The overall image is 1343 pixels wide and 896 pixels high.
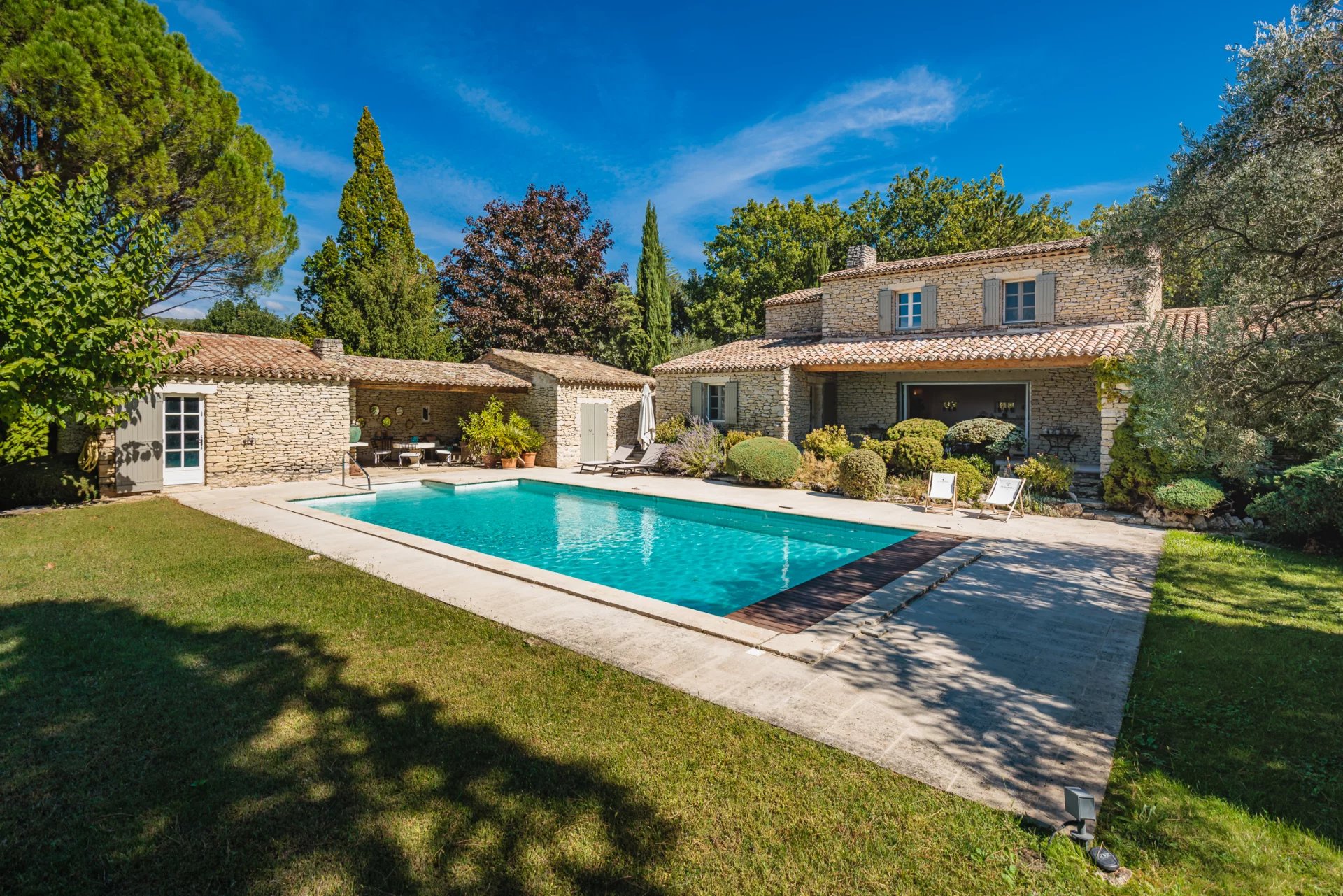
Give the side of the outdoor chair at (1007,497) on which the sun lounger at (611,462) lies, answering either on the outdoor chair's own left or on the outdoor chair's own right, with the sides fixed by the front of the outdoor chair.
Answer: on the outdoor chair's own right

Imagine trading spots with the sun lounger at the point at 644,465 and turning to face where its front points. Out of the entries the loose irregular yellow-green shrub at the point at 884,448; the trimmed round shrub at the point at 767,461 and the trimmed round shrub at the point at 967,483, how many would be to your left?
3

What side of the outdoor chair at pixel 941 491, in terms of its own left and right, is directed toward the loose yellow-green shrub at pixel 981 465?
back

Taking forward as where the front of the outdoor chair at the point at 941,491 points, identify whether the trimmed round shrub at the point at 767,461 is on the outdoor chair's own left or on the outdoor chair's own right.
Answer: on the outdoor chair's own right

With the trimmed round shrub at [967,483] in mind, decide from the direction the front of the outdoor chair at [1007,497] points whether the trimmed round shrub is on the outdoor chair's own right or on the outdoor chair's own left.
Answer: on the outdoor chair's own right

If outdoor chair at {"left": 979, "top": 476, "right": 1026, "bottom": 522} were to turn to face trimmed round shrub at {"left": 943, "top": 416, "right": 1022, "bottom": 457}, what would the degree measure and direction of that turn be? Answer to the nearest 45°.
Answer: approximately 135° to its right

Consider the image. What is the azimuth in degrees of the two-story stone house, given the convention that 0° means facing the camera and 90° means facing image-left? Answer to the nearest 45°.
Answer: approximately 45°

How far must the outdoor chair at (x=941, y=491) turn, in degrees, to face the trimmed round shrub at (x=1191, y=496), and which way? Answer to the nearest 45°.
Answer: approximately 90° to its left

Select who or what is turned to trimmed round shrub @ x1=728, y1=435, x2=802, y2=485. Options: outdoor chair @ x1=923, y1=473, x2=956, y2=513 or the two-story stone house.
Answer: the two-story stone house

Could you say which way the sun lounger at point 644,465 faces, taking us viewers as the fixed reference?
facing the viewer and to the left of the viewer

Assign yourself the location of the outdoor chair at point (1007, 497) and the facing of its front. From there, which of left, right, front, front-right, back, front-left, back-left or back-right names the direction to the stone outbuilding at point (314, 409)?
front-right

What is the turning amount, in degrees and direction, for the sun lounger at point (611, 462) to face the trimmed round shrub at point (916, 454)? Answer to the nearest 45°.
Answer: approximately 90° to its left

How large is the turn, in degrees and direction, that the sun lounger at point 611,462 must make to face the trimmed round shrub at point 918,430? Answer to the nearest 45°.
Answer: approximately 90° to its left

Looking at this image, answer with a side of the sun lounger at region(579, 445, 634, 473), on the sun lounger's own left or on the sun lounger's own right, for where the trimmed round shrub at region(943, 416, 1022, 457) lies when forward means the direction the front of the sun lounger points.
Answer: on the sun lounger's own left

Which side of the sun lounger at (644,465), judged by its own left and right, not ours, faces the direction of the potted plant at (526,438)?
right
